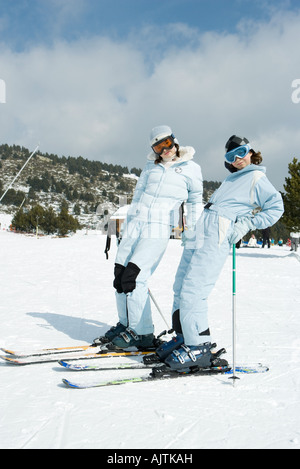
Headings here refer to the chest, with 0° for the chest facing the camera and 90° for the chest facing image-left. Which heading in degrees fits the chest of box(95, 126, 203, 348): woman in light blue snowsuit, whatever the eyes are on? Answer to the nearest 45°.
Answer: approximately 45°

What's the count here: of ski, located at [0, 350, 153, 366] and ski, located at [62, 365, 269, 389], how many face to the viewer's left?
2

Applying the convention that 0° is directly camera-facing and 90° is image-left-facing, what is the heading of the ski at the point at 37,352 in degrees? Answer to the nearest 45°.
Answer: approximately 90°

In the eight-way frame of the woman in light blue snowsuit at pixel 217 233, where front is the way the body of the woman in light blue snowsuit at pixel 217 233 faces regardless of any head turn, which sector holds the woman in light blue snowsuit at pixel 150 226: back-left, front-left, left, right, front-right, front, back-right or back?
right

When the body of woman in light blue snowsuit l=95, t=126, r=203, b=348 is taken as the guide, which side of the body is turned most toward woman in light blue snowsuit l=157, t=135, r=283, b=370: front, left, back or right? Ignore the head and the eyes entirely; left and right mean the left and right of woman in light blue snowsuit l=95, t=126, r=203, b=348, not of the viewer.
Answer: left

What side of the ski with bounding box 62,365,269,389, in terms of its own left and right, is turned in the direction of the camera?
left

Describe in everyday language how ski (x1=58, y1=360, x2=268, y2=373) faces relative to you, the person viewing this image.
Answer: facing to the left of the viewer
